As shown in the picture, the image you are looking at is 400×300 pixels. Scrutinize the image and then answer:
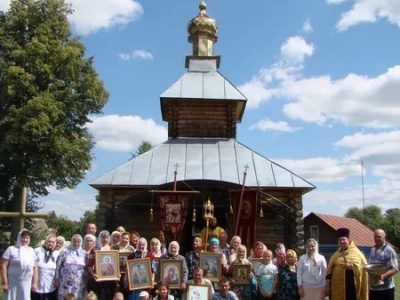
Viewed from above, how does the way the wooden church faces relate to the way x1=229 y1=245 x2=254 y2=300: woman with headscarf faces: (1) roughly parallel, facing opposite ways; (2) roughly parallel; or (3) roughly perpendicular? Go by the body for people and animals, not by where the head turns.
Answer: roughly parallel

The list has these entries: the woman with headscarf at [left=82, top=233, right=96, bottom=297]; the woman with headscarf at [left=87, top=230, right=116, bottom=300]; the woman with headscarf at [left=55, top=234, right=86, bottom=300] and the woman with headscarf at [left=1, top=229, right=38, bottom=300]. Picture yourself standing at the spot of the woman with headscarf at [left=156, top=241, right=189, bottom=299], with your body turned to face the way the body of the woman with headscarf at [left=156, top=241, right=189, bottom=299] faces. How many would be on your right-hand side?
4

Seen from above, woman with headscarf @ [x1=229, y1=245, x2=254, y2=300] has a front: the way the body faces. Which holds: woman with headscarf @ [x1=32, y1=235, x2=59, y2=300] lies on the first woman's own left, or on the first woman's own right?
on the first woman's own right

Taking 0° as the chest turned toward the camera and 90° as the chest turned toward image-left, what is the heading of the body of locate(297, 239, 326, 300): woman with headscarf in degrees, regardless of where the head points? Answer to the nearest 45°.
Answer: approximately 0°

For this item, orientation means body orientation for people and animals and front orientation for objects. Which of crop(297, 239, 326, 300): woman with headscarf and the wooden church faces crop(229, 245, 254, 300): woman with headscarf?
the wooden church

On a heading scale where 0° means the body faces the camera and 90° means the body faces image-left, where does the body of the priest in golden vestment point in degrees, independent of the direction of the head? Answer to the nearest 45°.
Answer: approximately 0°

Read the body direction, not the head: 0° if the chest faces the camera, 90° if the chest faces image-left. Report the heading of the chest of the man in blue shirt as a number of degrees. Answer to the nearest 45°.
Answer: approximately 45°

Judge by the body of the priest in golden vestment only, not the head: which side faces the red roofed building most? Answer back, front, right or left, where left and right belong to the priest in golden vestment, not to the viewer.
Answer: back

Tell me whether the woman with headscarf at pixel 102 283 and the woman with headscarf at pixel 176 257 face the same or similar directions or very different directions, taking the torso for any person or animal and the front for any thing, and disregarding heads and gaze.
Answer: same or similar directions

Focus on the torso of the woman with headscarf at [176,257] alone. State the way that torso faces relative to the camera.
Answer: toward the camera

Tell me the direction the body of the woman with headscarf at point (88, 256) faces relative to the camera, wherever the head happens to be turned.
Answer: toward the camera

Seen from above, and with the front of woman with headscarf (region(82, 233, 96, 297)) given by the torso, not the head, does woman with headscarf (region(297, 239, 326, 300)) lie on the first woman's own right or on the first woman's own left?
on the first woman's own left
